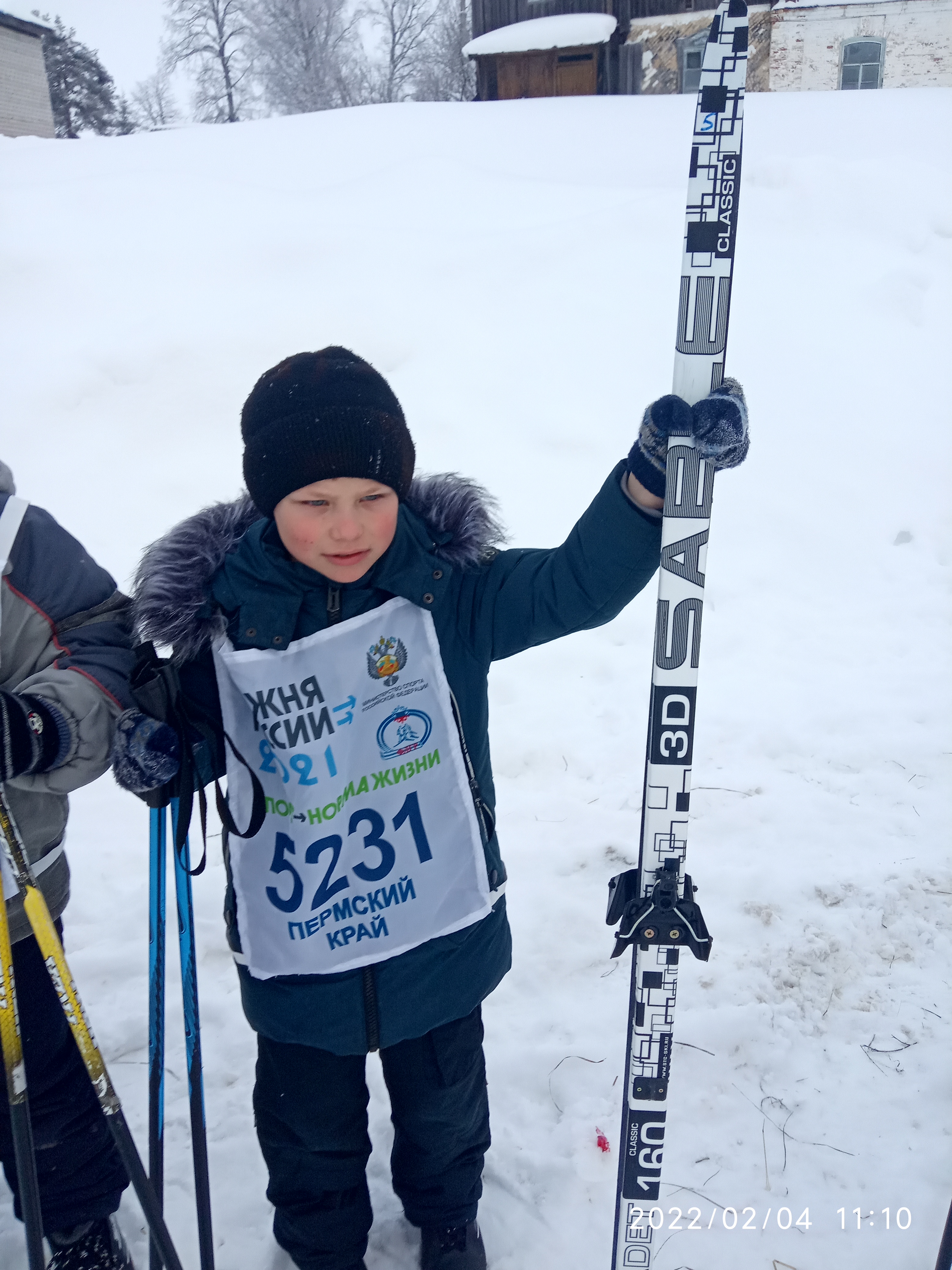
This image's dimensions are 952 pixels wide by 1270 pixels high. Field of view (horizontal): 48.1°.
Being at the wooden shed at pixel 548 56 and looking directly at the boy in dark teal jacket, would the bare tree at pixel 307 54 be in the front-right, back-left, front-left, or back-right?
back-right

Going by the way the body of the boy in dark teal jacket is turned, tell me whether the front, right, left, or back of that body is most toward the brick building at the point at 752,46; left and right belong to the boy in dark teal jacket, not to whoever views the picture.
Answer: back

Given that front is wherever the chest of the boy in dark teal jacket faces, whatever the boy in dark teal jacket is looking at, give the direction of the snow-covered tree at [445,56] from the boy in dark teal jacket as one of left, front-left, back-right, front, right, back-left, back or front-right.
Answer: back

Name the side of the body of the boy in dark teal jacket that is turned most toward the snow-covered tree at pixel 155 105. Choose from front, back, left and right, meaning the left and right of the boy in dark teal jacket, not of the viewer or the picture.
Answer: back

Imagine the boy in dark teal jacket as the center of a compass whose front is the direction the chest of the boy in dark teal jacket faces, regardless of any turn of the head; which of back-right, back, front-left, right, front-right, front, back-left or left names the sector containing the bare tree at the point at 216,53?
back

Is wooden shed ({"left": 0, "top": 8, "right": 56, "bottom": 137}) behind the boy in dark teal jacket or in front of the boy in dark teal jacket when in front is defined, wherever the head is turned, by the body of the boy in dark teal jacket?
behind

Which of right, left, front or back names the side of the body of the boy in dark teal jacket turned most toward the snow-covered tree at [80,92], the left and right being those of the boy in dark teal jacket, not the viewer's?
back

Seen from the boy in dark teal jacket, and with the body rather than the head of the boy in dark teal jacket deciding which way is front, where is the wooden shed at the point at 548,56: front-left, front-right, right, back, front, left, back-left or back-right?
back

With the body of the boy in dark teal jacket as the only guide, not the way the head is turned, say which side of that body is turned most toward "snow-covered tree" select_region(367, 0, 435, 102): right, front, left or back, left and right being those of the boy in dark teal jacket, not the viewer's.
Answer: back

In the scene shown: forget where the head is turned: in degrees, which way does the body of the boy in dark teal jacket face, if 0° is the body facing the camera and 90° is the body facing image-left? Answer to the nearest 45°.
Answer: approximately 0°
